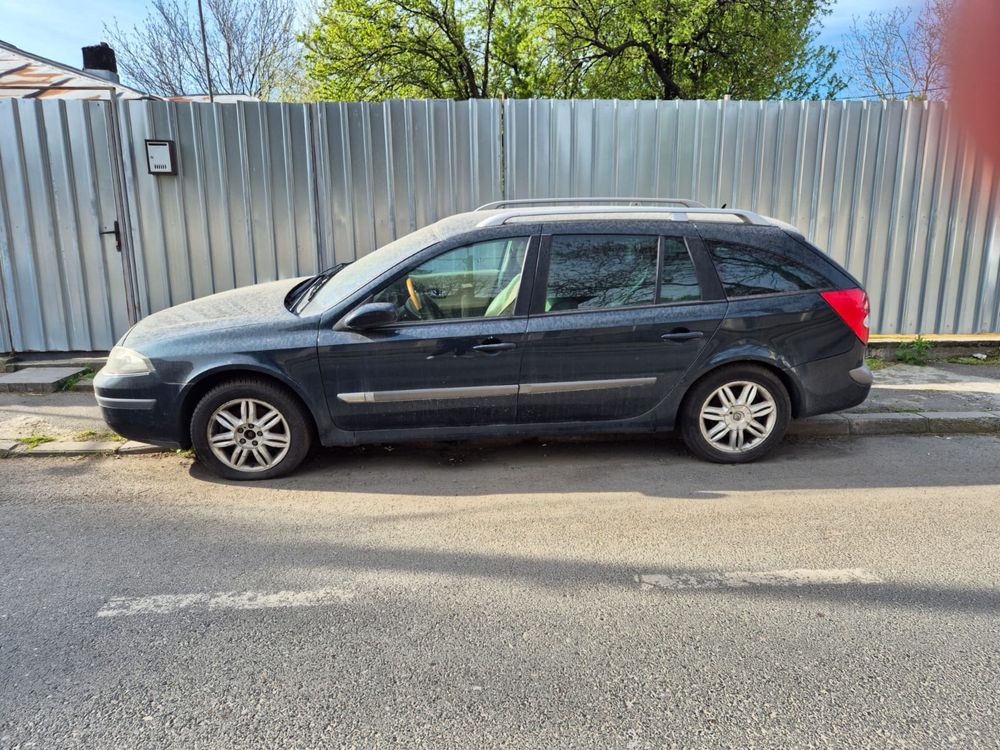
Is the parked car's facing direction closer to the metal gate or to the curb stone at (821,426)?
the metal gate

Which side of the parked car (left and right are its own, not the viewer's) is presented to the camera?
left

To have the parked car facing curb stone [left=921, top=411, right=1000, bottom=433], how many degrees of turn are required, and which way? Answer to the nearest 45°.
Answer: approximately 180°

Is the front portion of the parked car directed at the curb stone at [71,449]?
yes

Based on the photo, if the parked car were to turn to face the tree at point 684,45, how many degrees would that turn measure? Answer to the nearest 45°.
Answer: approximately 90° to its right

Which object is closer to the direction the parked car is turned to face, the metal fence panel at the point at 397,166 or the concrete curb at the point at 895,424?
the metal fence panel

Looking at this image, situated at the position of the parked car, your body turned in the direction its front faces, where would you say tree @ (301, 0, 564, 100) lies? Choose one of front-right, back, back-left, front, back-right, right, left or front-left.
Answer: right

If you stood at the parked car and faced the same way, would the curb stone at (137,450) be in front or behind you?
in front

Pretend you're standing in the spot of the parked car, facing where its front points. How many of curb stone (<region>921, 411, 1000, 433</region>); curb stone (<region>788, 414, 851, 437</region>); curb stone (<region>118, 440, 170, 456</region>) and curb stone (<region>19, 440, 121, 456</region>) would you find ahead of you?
2

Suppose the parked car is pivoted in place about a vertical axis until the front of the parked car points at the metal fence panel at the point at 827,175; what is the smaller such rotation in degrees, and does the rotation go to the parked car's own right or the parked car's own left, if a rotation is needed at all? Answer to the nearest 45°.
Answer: approximately 135° to the parked car's own right
